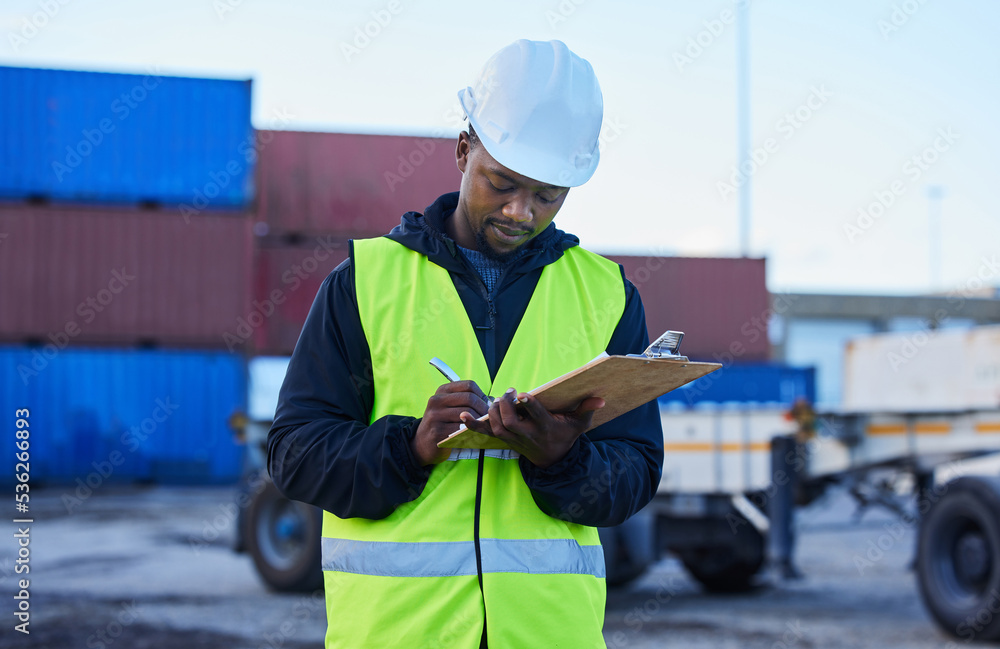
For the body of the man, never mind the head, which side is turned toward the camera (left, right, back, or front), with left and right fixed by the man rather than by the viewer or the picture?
front

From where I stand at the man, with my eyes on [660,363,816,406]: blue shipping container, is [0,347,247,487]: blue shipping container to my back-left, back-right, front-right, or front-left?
front-left

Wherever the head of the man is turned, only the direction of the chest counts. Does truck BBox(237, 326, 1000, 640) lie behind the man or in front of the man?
behind

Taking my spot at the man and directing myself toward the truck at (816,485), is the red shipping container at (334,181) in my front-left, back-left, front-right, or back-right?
front-left
